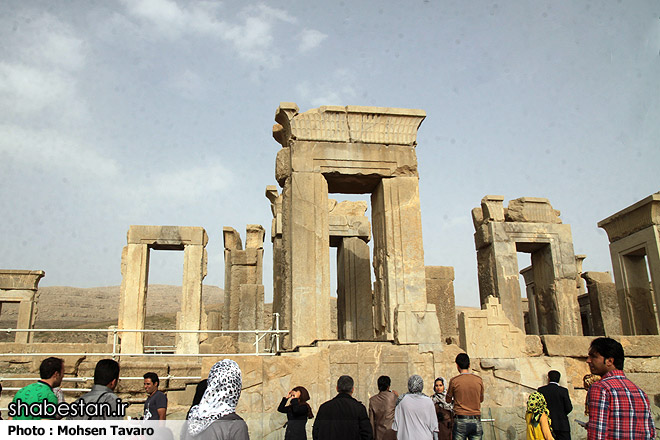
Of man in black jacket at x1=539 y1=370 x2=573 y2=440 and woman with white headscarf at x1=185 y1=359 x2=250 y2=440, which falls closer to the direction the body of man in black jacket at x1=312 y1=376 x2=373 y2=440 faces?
the man in black jacket

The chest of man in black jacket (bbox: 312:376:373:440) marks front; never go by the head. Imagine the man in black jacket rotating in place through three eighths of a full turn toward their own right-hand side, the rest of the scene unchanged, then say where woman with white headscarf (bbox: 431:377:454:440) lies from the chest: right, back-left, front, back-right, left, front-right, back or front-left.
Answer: left

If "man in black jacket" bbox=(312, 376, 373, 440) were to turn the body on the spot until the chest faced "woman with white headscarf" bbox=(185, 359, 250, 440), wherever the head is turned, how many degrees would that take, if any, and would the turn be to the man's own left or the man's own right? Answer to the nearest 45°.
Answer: approximately 135° to the man's own left

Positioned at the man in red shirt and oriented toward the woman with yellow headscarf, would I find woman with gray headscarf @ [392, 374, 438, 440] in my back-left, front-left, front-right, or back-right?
front-left

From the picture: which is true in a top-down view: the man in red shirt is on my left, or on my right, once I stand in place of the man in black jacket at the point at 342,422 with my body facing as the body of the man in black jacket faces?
on my right

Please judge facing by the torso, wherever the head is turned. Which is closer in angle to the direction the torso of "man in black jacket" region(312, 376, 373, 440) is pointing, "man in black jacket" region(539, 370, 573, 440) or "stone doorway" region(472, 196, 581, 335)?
the stone doorway

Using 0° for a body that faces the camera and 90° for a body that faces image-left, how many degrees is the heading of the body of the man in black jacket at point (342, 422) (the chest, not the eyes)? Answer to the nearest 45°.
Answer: approximately 180°

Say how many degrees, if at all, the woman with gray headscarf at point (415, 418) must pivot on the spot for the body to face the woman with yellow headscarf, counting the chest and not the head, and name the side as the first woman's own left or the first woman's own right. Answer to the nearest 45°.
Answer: approximately 90° to the first woman's own right

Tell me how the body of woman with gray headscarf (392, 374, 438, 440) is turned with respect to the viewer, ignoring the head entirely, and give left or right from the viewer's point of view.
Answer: facing away from the viewer

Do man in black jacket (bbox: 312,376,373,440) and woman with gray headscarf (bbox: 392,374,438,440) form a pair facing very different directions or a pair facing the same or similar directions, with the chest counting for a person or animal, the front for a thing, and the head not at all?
same or similar directions

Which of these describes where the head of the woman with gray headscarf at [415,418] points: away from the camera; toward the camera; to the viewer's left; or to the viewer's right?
away from the camera

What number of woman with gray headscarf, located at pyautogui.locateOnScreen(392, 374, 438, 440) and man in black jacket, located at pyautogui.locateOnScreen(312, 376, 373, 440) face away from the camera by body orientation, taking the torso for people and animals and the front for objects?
2

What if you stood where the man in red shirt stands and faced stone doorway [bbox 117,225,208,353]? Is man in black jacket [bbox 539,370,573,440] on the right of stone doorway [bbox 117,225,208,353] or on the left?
right
